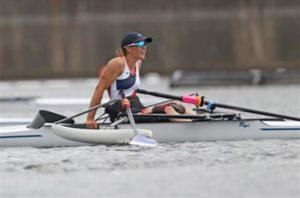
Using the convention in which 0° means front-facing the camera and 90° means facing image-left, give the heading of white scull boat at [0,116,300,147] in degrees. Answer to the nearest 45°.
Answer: approximately 90°

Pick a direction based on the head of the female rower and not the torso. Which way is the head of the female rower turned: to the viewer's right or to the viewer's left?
to the viewer's right
